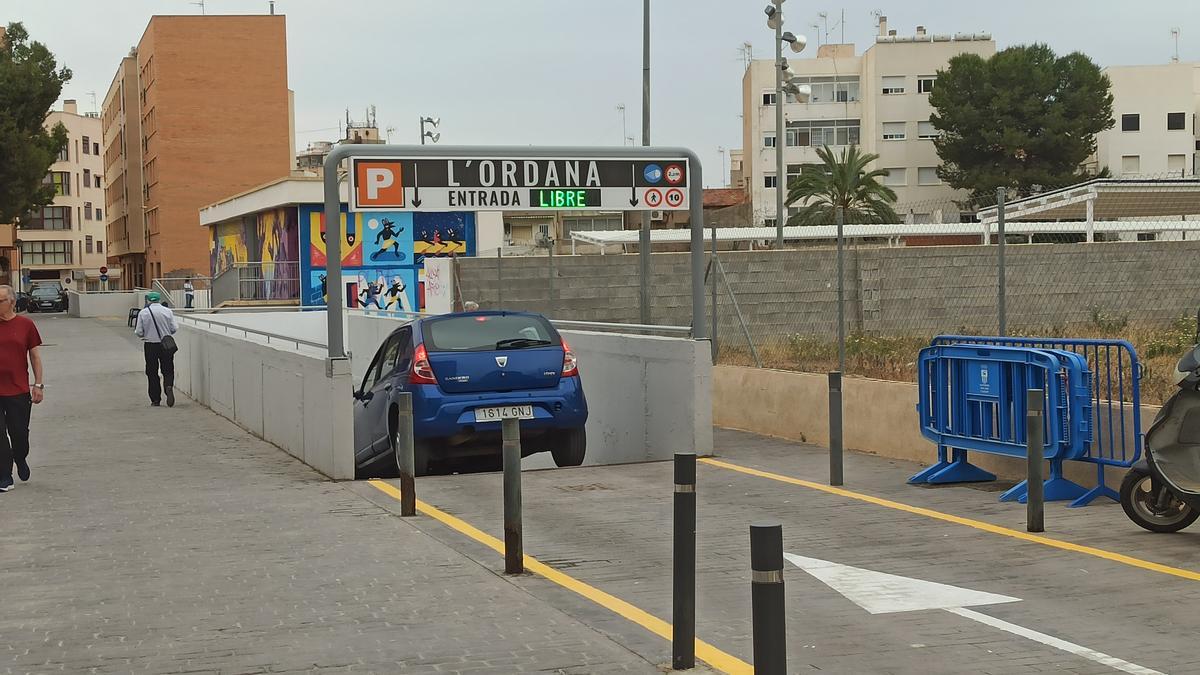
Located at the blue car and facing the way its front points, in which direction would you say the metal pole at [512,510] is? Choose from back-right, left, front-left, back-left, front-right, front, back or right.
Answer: back-left

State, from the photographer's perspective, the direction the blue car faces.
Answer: facing away from the viewer and to the left of the viewer

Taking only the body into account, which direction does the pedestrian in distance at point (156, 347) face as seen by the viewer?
away from the camera

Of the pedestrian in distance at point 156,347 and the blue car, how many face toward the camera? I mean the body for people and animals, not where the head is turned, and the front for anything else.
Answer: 0
